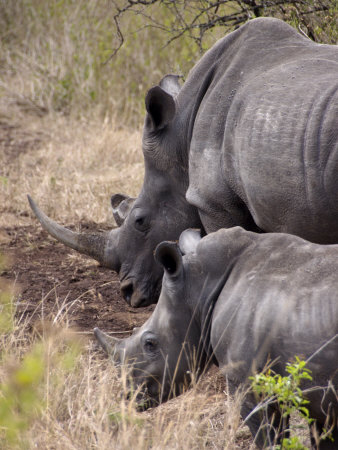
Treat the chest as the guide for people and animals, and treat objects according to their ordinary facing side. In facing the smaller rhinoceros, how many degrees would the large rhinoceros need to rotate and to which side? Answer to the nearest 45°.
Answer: approximately 90° to its left

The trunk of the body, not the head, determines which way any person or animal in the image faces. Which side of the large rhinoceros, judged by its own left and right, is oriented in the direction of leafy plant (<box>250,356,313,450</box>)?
left

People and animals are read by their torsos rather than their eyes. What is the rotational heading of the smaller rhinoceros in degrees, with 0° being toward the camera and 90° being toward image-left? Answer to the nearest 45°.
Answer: approximately 90°

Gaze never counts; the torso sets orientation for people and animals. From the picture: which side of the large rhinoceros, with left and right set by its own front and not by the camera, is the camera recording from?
left

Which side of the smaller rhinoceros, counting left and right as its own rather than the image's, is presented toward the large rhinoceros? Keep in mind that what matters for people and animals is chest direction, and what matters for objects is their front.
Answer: right

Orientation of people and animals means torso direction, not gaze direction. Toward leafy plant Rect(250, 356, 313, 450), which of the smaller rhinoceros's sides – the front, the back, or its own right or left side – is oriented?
left

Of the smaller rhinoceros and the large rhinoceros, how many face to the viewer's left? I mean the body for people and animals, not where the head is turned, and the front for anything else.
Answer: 2

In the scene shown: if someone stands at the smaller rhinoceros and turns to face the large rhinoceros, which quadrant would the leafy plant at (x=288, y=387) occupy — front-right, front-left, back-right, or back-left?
back-right
